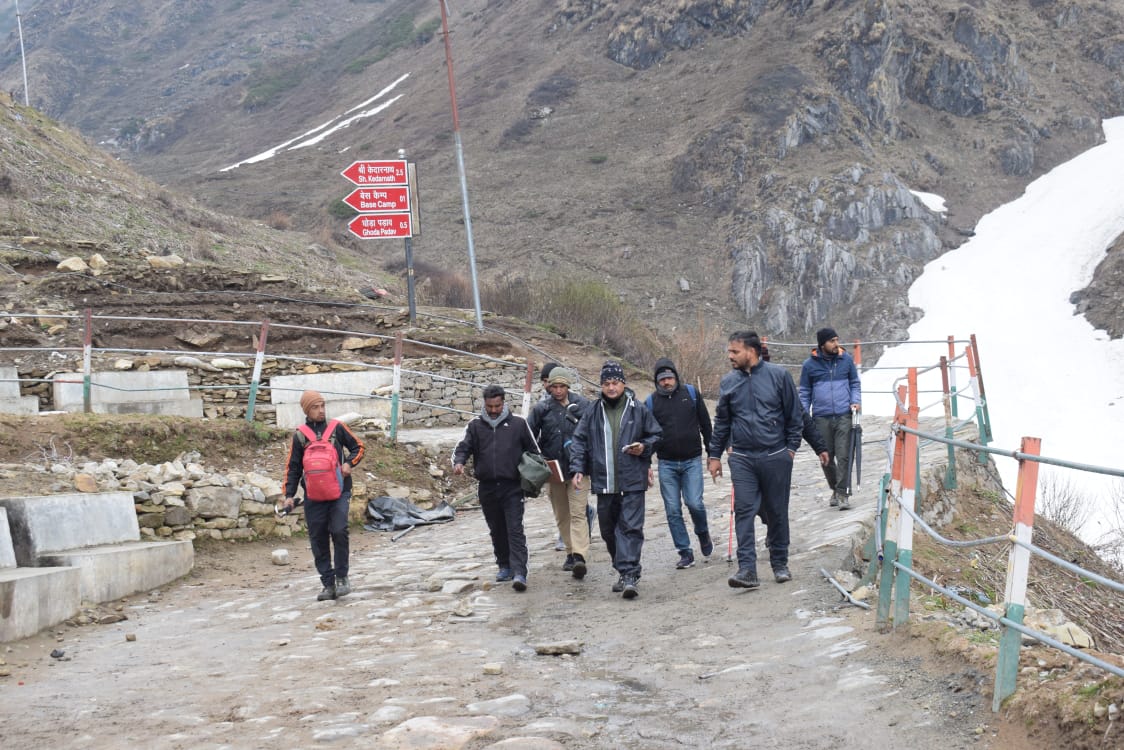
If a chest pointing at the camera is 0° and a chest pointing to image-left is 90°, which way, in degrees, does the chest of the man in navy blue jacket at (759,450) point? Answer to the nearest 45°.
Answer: approximately 45°

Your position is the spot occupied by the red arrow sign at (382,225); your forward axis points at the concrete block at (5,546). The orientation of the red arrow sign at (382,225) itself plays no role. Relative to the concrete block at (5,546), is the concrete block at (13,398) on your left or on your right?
right

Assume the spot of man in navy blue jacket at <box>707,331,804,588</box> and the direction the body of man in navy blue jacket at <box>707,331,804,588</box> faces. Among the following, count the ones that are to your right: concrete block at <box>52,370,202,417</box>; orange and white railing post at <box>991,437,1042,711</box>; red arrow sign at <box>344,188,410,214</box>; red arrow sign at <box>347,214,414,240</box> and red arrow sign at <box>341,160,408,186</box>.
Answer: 4

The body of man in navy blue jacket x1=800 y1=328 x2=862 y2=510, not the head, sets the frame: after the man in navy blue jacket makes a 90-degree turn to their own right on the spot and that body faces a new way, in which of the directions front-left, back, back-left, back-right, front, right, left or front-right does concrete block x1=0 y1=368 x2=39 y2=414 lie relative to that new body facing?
front

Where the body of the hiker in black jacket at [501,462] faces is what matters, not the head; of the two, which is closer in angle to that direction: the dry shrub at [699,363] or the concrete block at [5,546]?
the concrete block

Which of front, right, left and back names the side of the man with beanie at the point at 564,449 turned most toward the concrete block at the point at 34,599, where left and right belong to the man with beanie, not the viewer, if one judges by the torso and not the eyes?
right

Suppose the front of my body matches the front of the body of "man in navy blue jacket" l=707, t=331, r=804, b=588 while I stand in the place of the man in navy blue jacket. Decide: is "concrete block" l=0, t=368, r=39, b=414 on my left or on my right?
on my right

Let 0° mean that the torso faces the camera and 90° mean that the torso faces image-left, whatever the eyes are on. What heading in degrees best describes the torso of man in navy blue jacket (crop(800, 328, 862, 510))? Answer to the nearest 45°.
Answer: approximately 0°

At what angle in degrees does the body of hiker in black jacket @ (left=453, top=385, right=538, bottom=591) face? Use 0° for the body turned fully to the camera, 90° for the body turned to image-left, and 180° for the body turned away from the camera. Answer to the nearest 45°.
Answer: approximately 0°
